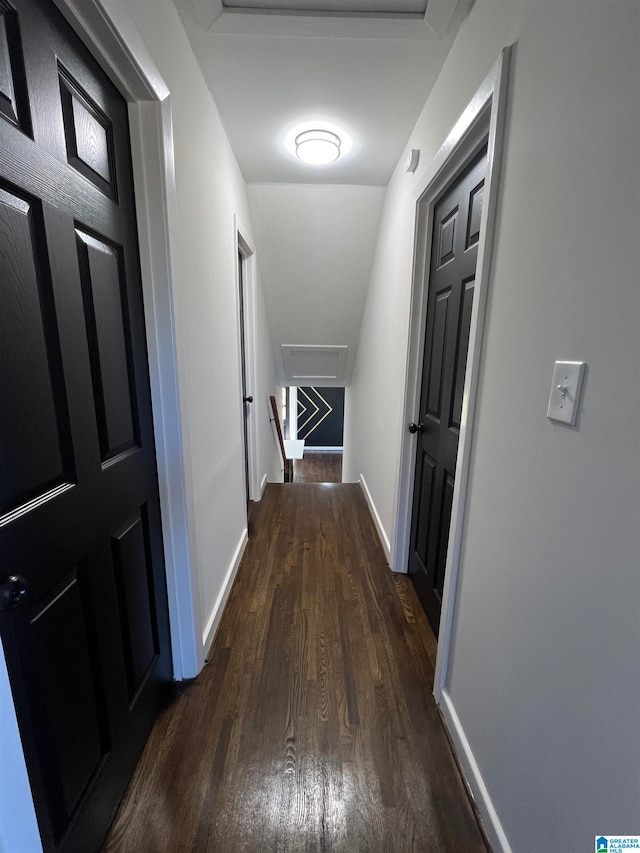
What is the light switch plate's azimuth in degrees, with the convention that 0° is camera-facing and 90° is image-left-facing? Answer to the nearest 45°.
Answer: approximately 45°

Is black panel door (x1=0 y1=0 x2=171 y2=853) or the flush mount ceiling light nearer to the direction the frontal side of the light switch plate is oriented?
the black panel door

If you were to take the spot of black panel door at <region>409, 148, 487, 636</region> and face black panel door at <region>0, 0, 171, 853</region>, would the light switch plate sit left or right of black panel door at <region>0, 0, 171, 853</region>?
left

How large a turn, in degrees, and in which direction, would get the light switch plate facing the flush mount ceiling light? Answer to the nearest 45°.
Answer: approximately 90° to its right

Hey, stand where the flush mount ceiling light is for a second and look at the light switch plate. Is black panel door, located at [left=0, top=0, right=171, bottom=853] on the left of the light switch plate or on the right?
right

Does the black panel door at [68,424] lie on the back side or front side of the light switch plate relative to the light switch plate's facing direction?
on the front side

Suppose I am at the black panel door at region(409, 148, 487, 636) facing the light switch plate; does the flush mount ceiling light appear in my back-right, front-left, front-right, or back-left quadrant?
back-right

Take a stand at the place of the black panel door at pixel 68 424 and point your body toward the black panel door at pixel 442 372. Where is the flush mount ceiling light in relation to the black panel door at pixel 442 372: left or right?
left

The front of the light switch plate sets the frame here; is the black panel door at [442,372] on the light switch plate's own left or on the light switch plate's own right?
on the light switch plate's own right
